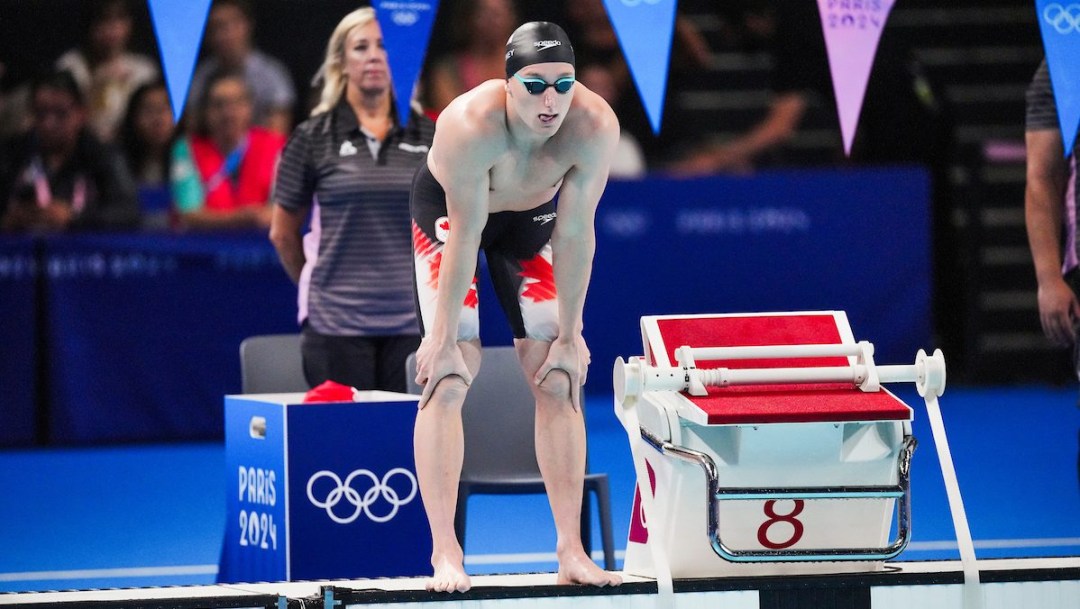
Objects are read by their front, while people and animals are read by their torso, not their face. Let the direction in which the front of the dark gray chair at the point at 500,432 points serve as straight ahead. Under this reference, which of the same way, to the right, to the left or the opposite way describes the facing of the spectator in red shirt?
the same way

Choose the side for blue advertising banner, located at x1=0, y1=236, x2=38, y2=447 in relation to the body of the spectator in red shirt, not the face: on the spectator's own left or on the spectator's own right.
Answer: on the spectator's own right

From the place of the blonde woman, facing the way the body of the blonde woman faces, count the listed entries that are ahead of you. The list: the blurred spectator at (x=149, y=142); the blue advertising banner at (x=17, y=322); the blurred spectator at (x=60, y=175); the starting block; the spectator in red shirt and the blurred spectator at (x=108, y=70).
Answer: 1

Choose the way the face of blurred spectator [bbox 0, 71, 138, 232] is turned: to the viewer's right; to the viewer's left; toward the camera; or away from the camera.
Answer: toward the camera

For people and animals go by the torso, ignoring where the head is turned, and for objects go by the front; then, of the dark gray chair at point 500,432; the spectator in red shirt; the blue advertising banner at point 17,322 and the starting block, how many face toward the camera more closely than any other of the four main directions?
4

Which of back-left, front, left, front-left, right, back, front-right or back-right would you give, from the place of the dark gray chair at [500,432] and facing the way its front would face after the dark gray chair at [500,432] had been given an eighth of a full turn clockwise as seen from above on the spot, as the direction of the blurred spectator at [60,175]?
right

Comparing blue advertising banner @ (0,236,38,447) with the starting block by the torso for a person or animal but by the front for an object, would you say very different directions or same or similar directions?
same or similar directions

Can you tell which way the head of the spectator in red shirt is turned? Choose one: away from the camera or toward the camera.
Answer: toward the camera

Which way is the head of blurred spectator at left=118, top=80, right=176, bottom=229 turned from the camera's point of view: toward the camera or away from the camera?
toward the camera

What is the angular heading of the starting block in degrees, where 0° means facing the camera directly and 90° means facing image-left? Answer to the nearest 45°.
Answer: approximately 0°

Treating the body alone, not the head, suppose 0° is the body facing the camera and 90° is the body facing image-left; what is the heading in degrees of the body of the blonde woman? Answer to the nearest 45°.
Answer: approximately 315°

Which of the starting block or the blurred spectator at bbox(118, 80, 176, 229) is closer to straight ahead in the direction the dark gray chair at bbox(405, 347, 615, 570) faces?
the starting block

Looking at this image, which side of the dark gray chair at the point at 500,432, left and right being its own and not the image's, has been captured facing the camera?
front

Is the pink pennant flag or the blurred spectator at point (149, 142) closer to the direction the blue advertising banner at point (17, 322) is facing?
the pink pennant flag

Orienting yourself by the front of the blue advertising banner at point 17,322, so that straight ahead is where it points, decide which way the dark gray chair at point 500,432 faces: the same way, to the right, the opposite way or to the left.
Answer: the same way

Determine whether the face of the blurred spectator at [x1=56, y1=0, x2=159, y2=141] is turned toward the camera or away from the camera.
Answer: toward the camera

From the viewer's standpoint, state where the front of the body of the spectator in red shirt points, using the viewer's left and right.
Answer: facing the viewer
